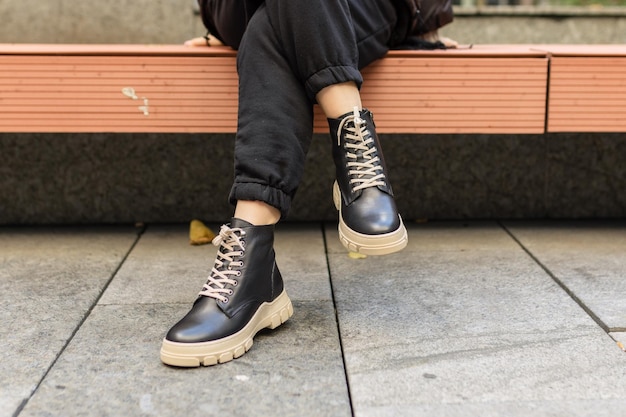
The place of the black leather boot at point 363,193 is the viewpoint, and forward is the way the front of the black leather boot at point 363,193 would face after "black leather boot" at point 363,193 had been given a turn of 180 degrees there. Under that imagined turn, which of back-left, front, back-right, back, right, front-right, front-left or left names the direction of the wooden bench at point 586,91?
front-right

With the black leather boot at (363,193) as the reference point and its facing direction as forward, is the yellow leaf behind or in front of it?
behind

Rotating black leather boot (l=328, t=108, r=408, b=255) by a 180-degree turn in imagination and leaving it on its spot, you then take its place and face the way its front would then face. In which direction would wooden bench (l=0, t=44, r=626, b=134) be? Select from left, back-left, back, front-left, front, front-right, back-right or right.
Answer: front

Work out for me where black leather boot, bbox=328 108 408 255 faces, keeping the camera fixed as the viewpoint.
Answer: facing the viewer
